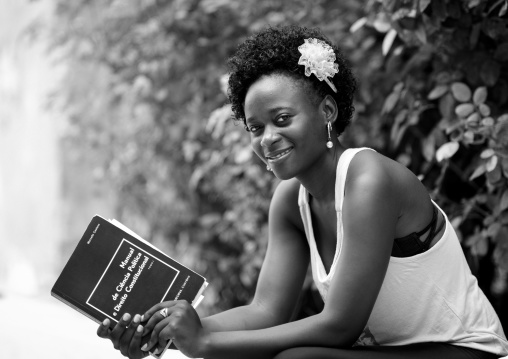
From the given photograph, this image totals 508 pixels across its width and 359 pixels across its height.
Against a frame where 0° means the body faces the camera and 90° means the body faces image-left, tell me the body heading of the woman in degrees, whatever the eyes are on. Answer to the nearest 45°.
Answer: approximately 45°
